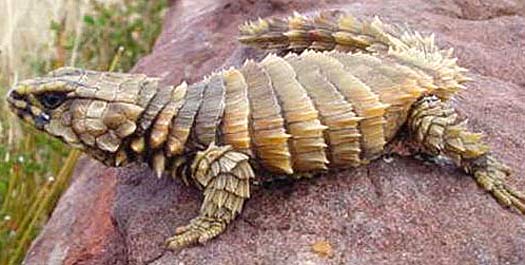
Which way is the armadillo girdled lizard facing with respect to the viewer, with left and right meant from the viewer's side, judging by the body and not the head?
facing to the left of the viewer

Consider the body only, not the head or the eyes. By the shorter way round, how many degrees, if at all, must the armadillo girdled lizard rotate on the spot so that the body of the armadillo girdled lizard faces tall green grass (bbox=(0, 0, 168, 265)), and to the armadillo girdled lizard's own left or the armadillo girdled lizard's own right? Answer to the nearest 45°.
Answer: approximately 45° to the armadillo girdled lizard's own right
